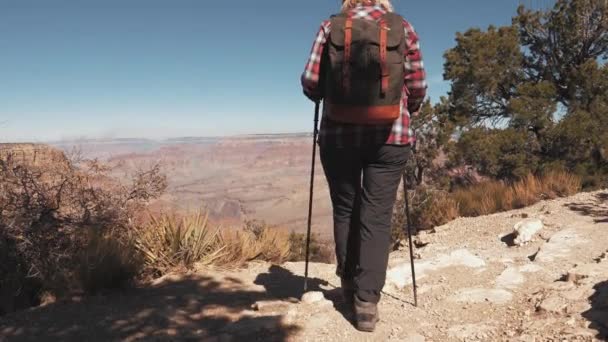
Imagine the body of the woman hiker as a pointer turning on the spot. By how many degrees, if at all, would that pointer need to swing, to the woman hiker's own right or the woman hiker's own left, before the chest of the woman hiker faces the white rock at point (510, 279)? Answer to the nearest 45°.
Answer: approximately 45° to the woman hiker's own right

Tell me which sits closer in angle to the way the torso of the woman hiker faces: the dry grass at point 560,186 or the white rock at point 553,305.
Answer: the dry grass

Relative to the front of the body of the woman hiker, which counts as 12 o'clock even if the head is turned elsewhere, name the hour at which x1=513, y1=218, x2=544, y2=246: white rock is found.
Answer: The white rock is roughly at 1 o'clock from the woman hiker.

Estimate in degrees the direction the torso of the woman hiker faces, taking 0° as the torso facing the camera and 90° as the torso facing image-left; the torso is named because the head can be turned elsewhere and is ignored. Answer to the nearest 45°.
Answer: approximately 180°

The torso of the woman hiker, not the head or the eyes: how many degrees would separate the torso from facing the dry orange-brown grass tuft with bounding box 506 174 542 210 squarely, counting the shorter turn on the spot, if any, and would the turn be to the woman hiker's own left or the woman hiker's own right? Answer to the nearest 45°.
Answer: approximately 45° to the woman hiker's own right

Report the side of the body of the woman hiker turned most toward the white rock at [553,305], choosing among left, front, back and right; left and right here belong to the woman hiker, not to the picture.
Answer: right

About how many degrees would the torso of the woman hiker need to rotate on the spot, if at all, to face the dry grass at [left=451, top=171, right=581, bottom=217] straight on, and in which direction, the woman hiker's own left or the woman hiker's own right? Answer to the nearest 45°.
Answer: approximately 45° to the woman hiker's own right

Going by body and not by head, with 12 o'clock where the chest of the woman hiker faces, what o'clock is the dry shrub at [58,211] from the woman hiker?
The dry shrub is roughly at 10 o'clock from the woman hiker.

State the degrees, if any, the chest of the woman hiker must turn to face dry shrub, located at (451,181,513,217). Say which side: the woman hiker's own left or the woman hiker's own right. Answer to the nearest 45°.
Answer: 0° — they already face it
